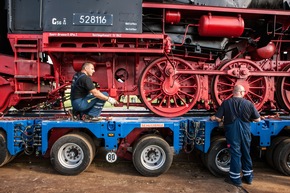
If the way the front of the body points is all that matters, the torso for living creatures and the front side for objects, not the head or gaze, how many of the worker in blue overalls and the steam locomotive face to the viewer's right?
1

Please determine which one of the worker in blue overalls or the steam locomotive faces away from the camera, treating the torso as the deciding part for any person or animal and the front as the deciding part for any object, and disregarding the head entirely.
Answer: the worker in blue overalls

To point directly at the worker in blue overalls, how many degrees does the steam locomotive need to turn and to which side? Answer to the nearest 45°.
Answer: approximately 45° to its right

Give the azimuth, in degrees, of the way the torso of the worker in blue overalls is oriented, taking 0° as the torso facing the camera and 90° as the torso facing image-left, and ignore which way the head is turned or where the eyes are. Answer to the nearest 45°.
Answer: approximately 180°

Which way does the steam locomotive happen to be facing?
to the viewer's right

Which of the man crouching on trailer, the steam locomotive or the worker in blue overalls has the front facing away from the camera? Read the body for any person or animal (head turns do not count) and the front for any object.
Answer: the worker in blue overalls

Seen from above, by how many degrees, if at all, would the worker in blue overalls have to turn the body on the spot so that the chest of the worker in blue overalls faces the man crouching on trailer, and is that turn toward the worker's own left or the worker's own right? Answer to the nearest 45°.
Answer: approximately 90° to the worker's own left

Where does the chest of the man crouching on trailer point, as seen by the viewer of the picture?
to the viewer's right

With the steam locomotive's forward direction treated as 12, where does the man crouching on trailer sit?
The man crouching on trailer is roughly at 5 o'clock from the steam locomotive.
